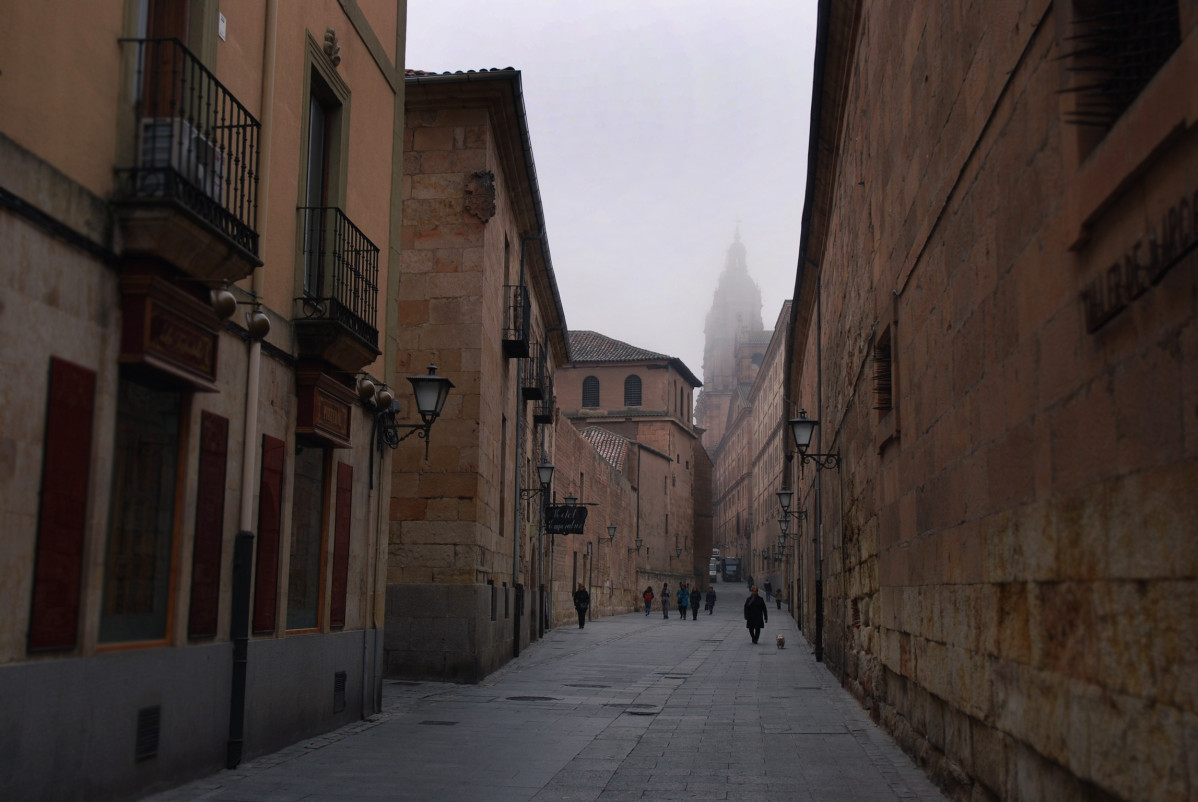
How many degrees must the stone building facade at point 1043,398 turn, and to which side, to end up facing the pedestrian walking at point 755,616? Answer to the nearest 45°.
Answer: approximately 90° to its right

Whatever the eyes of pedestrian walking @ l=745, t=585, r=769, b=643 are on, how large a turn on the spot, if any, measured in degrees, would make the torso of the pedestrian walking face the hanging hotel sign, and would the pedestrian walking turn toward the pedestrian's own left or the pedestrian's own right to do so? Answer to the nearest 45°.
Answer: approximately 90° to the pedestrian's own right

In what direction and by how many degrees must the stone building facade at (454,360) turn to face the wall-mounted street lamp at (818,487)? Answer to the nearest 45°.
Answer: approximately 45° to its left

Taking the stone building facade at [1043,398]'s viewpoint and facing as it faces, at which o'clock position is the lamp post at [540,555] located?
The lamp post is roughly at 2 o'clock from the stone building facade.

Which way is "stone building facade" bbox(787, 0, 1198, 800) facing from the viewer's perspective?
to the viewer's left
